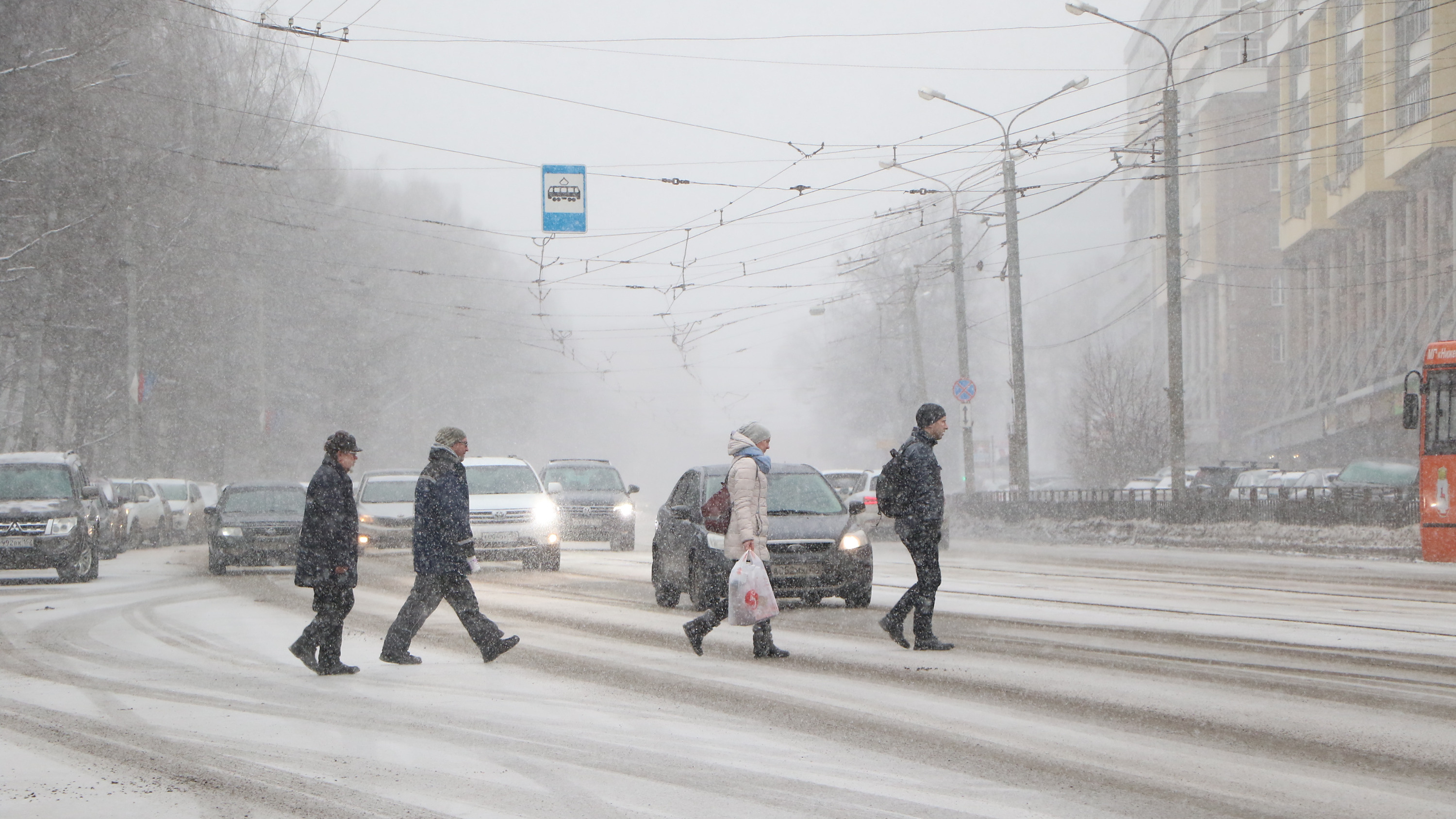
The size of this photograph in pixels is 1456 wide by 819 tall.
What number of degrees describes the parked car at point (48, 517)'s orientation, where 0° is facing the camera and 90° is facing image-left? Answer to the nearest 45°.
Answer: approximately 0°
